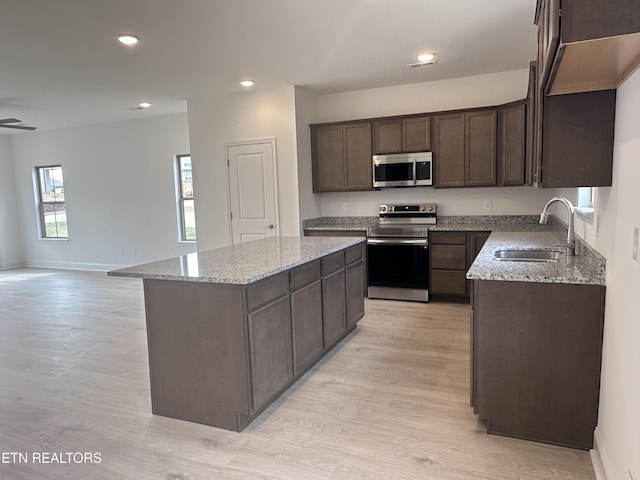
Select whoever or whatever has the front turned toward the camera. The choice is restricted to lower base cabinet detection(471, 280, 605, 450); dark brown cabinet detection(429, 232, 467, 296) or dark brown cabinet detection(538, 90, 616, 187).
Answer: dark brown cabinet detection(429, 232, 467, 296)

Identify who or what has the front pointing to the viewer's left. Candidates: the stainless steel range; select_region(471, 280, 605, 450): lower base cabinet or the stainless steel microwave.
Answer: the lower base cabinet

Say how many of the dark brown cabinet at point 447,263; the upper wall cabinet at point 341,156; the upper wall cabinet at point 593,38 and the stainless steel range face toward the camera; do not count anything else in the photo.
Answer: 3

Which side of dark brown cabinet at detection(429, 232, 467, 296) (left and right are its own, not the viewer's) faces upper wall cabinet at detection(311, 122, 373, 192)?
right

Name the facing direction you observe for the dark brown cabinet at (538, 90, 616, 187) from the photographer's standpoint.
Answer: facing to the left of the viewer

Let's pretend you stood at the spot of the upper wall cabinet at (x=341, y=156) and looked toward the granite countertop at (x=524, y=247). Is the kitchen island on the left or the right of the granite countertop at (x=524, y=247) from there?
right

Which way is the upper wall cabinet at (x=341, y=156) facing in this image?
toward the camera

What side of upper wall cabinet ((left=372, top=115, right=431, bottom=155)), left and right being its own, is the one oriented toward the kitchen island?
front

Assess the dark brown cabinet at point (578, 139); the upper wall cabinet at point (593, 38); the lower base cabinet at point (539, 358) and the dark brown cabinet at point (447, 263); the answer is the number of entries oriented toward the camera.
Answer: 1

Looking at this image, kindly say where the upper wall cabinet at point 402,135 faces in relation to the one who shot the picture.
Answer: facing the viewer

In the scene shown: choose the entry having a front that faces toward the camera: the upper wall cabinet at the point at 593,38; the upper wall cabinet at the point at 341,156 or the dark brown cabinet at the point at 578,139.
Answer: the upper wall cabinet at the point at 341,156

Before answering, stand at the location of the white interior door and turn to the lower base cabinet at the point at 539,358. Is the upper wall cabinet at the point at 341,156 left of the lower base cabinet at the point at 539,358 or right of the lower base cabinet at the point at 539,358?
left

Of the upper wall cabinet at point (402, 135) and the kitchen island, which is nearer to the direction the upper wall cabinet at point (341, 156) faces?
the kitchen island

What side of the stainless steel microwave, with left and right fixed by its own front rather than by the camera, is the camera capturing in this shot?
front

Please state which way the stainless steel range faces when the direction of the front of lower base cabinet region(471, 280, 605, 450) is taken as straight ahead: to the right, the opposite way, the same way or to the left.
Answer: to the left

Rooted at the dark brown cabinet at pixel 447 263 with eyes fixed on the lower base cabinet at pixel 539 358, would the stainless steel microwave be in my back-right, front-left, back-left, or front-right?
back-right

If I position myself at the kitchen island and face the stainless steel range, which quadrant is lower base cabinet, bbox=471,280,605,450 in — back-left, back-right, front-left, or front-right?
front-right

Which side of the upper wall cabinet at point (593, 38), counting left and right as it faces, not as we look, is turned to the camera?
left

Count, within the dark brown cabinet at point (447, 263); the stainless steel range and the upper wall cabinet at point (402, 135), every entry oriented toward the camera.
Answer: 3

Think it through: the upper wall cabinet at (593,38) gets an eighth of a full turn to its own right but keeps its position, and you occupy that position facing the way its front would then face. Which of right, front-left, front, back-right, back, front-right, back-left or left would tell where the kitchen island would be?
front-left

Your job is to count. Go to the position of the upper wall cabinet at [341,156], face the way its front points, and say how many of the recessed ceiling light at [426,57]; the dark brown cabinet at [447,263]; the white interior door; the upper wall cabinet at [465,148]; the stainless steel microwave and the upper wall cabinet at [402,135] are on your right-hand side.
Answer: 1

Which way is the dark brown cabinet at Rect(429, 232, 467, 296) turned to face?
toward the camera

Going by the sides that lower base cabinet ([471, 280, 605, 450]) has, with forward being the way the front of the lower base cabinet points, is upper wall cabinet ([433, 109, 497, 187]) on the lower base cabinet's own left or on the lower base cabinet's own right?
on the lower base cabinet's own right

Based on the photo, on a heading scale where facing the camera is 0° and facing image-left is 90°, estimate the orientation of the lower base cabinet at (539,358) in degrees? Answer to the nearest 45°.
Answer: approximately 90°
